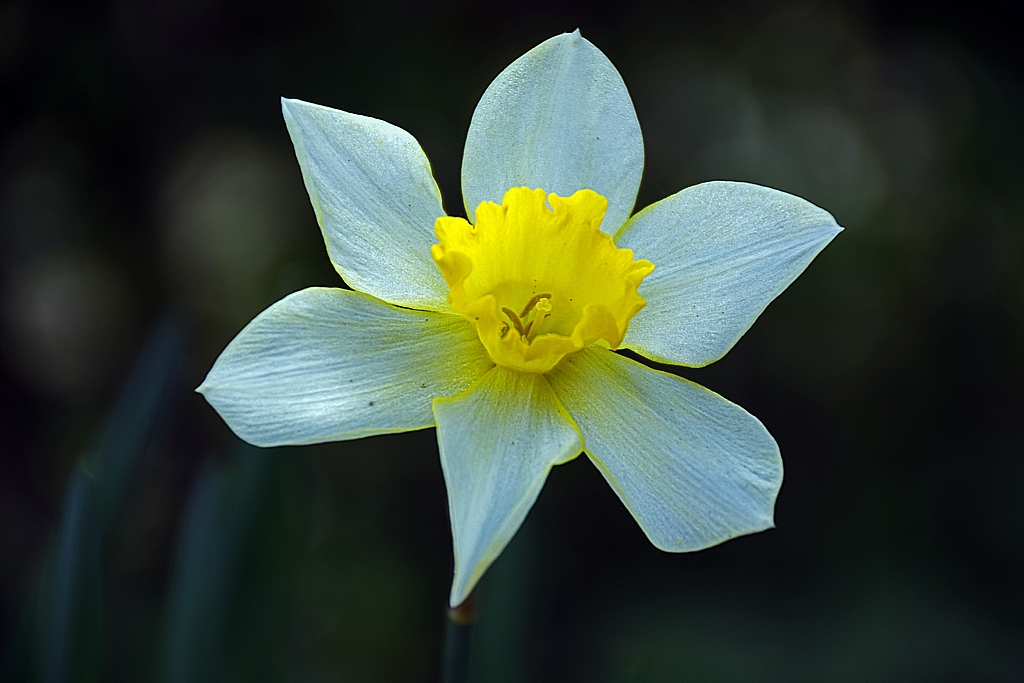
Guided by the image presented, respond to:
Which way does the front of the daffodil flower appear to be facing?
toward the camera
